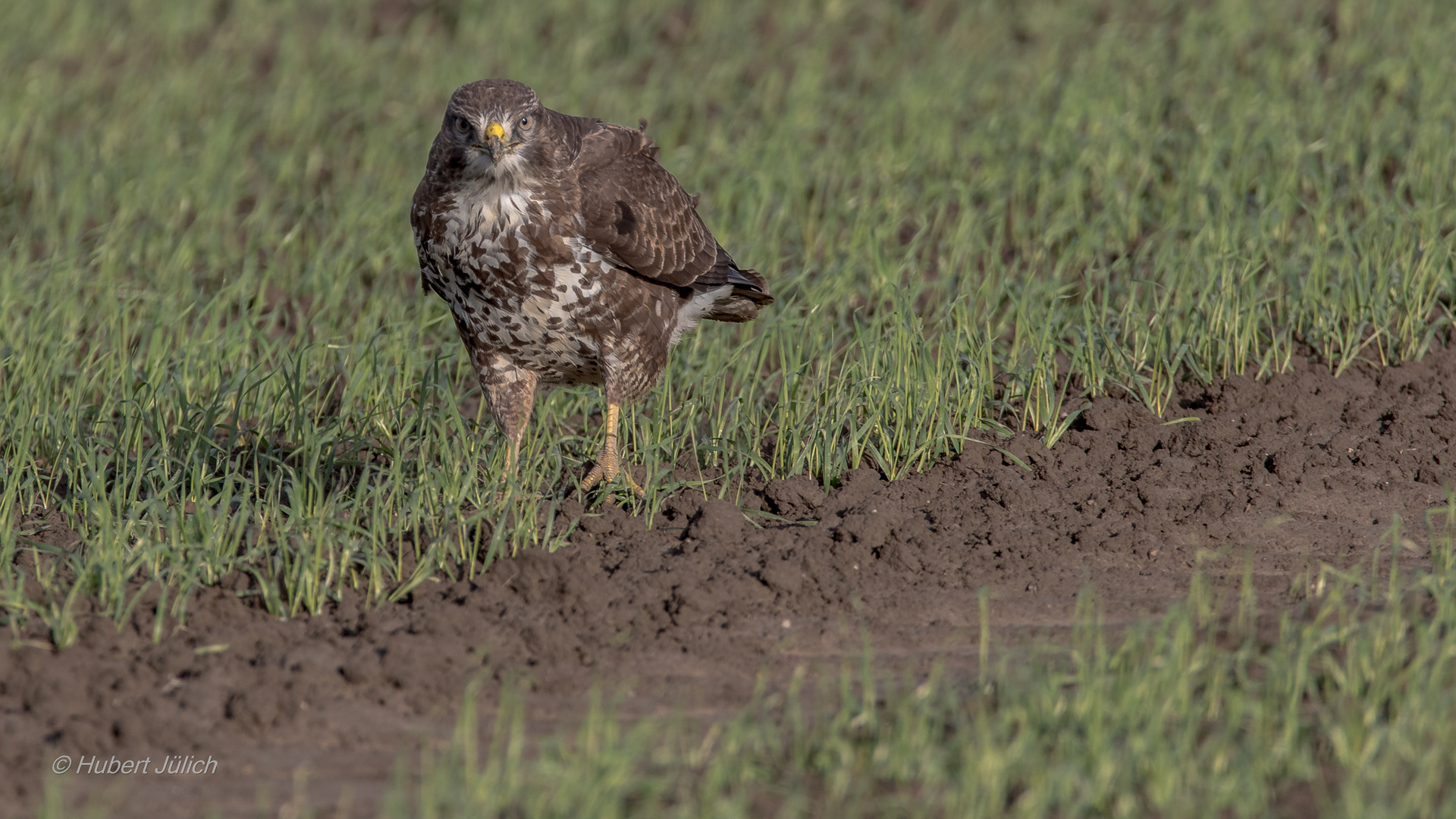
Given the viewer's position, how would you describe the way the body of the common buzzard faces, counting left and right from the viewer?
facing the viewer and to the left of the viewer
